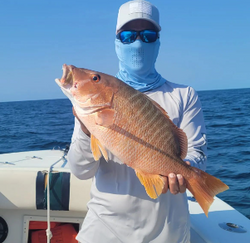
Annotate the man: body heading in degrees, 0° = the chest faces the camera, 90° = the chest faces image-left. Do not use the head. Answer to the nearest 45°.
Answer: approximately 0°
